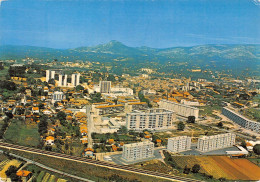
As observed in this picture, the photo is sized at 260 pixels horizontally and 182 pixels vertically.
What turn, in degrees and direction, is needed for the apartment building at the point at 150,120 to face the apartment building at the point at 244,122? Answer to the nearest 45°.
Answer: approximately 135° to its left

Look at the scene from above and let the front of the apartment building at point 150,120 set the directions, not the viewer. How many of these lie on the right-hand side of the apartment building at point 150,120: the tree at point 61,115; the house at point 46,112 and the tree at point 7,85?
3

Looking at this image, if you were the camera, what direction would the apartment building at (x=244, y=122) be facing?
facing the viewer and to the left of the viewer

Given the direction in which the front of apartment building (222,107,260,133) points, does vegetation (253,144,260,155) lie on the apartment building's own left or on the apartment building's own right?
on the apartment building's own left

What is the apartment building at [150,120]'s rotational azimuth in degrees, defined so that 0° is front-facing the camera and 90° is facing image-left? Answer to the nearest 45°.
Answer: approximately 0°

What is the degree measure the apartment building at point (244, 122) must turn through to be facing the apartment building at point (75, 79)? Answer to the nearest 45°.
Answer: approximately 45° to its right

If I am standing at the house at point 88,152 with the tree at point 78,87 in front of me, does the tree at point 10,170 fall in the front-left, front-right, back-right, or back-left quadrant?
back-left

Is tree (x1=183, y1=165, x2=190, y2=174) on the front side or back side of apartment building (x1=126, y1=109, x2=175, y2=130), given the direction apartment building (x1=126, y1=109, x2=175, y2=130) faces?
on the front side

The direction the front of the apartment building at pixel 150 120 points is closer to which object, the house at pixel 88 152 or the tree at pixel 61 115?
the house

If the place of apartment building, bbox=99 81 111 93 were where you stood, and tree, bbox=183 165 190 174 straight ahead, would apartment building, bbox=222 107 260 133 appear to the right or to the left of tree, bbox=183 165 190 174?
left

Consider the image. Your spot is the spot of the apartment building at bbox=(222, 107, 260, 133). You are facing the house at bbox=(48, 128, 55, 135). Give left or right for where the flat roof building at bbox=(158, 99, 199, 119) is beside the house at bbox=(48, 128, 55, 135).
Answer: right

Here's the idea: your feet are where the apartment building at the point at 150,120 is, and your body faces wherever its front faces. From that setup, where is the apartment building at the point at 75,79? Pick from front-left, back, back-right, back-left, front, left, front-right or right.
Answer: back-right

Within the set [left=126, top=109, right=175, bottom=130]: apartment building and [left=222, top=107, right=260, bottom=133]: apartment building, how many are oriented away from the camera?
0

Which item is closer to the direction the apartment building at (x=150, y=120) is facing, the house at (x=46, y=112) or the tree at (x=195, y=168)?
the tree

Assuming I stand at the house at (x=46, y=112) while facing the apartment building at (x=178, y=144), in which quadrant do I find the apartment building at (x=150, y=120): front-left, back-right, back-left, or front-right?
front-left

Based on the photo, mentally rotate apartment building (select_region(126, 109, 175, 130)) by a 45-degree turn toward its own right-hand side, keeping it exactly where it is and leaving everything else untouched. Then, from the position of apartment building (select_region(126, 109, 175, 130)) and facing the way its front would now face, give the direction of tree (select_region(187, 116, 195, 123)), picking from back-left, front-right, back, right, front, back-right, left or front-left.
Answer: back
